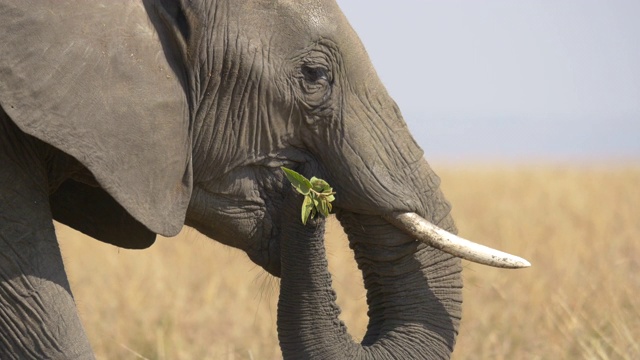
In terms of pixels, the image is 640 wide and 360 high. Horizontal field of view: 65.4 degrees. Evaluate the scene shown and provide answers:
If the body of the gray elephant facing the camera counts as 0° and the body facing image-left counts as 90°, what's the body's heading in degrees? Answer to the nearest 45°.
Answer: approximately 270°

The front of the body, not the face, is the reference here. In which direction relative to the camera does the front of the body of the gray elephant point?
to the viewer's right
